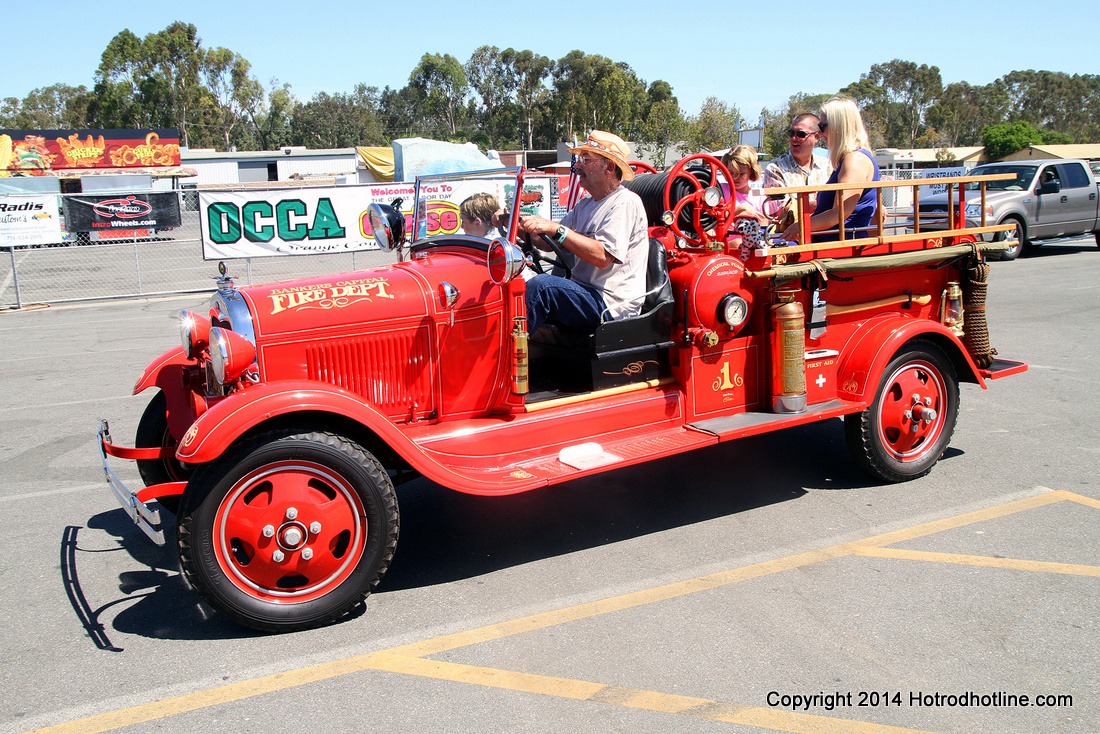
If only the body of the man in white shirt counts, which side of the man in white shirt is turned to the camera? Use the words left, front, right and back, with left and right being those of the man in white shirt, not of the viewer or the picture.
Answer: left

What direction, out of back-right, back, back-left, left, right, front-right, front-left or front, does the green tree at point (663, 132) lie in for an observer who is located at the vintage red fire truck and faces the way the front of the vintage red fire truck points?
back-right

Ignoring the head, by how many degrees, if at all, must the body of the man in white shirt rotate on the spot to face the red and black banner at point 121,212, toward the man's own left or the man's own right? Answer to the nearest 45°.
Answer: approximately 45° to the man's own right

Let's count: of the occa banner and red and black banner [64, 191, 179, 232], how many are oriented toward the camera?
2

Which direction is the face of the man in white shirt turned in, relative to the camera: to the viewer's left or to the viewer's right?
to the viewer's left

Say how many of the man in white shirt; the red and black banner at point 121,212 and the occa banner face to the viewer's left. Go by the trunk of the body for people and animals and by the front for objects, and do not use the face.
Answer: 1

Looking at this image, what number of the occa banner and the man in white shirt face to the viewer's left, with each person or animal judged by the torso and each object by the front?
1

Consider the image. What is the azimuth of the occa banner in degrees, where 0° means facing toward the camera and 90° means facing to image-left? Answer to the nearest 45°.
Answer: approximately 0°

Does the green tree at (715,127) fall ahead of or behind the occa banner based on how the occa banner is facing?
behind
